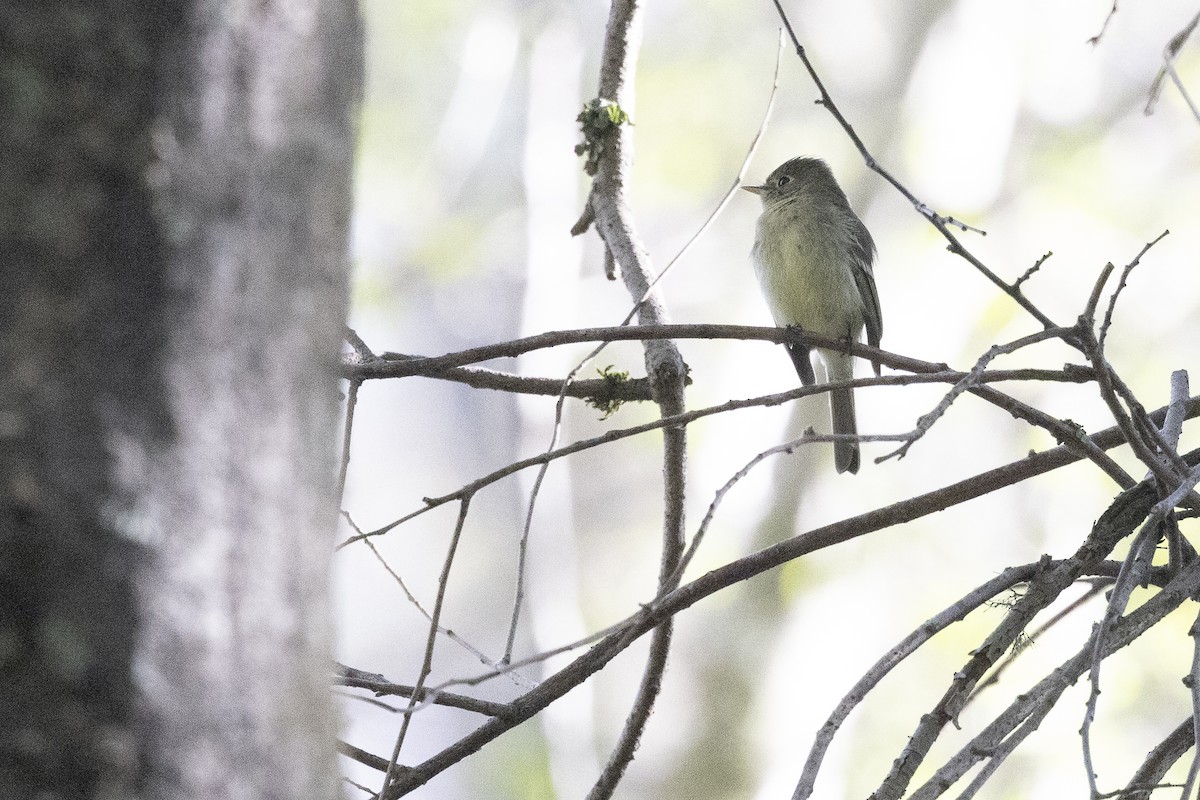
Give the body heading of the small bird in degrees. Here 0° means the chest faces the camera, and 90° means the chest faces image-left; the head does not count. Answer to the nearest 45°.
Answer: approximately 45°

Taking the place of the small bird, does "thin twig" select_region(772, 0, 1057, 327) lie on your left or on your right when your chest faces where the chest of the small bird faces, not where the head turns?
on your left
